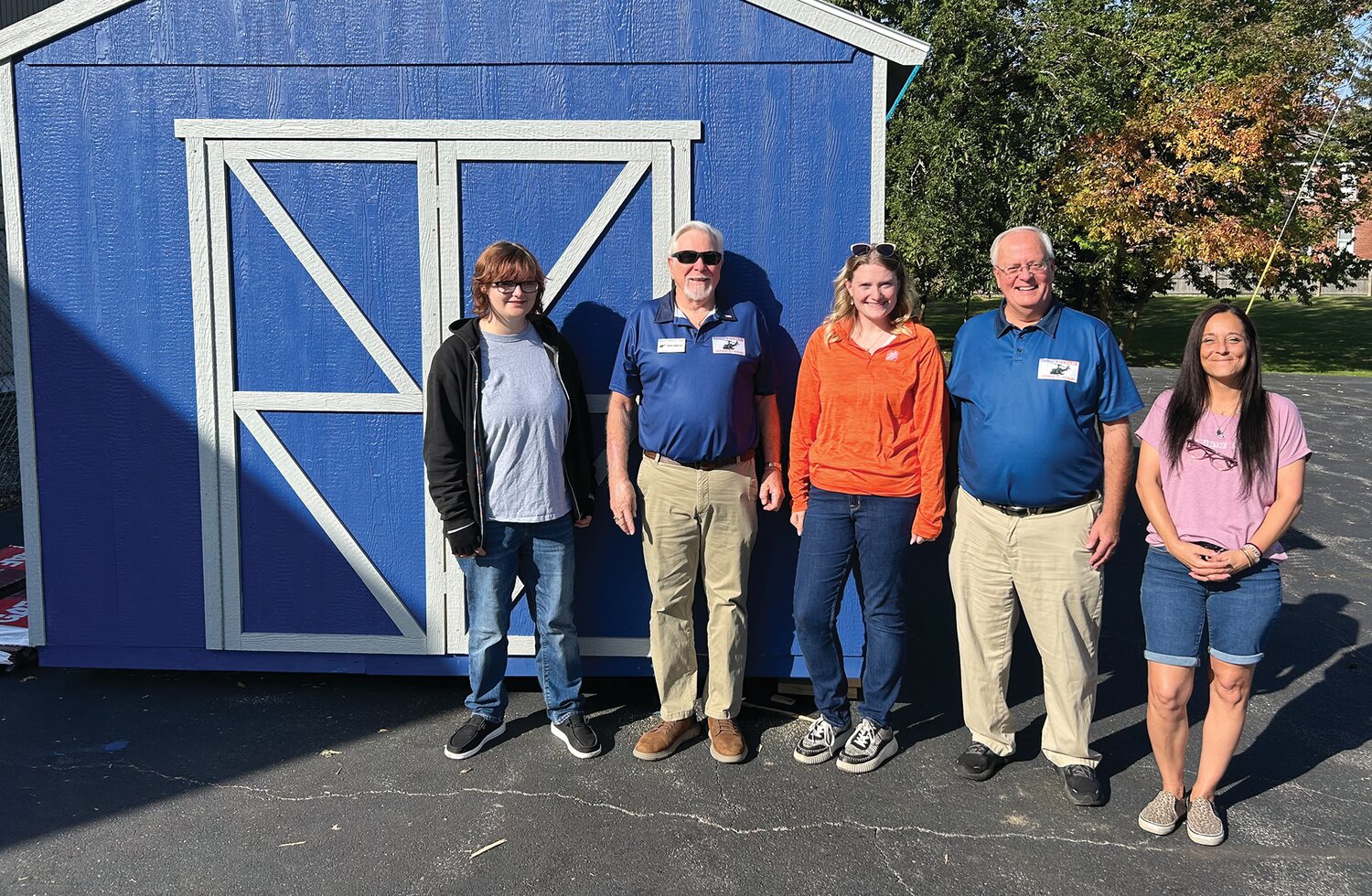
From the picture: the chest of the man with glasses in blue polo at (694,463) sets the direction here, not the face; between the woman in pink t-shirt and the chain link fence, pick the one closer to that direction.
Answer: the woman in pink t-shirt

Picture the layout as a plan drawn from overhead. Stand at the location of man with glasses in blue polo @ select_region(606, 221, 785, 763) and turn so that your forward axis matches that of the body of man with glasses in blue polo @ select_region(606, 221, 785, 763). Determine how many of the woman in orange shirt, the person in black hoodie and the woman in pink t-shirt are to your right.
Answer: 1

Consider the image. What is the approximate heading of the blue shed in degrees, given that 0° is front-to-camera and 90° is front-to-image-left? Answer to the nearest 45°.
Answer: approximately 0°

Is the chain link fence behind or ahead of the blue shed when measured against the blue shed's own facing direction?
behind

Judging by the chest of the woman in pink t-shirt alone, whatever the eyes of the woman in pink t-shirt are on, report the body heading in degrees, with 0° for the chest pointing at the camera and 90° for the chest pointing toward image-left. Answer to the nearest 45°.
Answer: approximately 0°

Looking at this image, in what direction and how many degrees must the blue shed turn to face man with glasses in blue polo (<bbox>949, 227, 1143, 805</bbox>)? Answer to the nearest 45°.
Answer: approximately 45° to its left

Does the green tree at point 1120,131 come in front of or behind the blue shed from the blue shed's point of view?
behind
